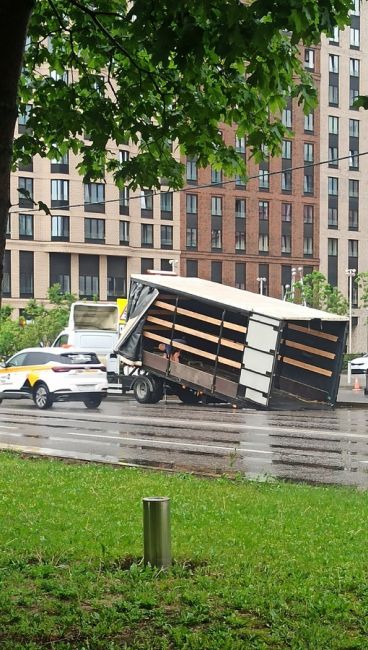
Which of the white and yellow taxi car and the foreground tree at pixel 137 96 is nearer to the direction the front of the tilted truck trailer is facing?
the white and yellow taxi car

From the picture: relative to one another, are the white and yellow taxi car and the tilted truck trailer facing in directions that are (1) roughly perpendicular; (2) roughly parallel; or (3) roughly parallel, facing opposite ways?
roughly parallel

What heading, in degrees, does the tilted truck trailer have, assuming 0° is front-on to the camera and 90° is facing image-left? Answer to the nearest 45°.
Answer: approximately 135°

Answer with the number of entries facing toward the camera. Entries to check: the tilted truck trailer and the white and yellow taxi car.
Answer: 0

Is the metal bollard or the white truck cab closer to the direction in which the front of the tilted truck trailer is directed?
the white truck cab

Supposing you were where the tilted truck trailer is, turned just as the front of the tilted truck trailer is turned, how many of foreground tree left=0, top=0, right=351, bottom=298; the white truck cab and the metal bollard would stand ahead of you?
1

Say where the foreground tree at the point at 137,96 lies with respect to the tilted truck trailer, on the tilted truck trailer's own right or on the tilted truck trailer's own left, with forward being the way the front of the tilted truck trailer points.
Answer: on the tilted truck trailer's own left

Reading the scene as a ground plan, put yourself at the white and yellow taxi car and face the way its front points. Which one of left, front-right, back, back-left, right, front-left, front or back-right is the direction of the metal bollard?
back-left
